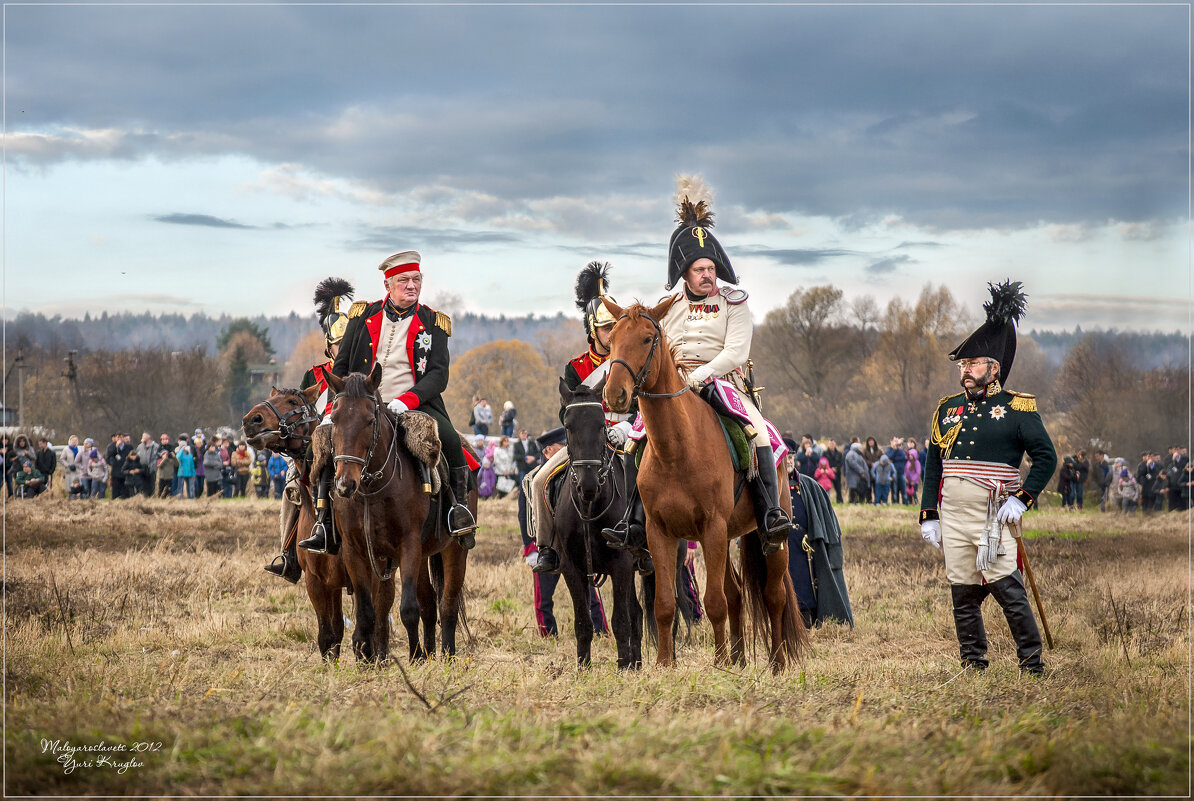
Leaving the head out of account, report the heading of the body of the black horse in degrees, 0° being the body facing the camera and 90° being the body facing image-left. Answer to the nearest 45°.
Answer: approximately 0°

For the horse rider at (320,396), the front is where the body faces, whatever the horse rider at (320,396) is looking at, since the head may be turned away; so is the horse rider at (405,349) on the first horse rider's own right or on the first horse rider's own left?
on the first horse rider's own left

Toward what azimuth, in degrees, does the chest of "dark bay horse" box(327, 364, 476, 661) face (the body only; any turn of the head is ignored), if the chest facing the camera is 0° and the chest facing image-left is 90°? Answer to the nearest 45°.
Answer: approximately 45°

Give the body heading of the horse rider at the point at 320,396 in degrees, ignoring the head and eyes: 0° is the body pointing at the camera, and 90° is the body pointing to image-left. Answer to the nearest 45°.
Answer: approximately 45°

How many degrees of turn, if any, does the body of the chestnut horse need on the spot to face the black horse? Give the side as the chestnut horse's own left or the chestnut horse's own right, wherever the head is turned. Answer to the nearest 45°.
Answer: approximately 90° to the chestnut horse's own right

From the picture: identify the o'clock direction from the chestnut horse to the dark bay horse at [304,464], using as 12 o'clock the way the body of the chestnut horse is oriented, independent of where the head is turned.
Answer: The dark bay horse is roughly at 2 o'clock from the chestnut horse.
